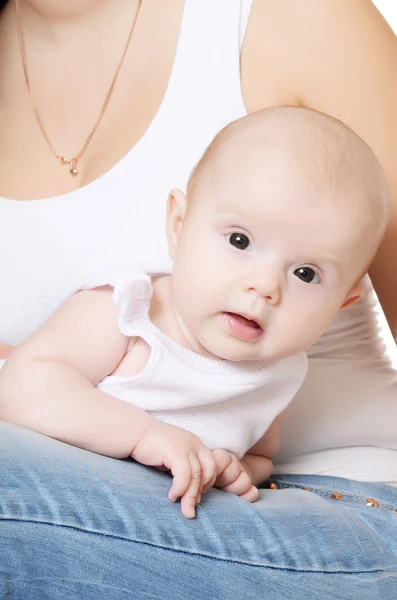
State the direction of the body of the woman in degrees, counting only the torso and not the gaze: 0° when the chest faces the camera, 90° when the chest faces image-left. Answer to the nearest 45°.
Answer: approximately 45°
